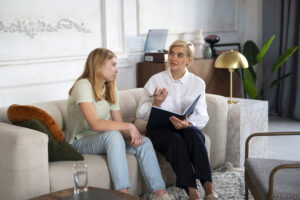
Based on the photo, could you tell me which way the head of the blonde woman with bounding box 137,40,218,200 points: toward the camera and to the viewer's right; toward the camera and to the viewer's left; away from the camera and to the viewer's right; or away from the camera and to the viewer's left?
toward the camera and to the viewer's left

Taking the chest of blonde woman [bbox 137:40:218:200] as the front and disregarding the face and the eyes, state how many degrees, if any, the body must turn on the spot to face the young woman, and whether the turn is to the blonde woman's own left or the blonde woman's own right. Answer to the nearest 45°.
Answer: approximately 45° to the blonde woman's own right

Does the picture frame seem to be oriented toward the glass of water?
yes

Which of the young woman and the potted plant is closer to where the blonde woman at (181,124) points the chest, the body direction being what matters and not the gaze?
the young woman

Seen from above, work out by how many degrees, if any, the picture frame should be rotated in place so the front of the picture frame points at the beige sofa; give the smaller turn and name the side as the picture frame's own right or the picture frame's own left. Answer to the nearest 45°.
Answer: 0° — it already faces it

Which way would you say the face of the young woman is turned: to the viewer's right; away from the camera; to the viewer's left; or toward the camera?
to the viewer's right

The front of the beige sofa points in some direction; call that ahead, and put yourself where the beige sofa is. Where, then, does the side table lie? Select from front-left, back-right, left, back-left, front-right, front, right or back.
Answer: left

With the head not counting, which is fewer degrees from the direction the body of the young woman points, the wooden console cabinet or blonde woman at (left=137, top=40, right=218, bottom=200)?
the blonde woman

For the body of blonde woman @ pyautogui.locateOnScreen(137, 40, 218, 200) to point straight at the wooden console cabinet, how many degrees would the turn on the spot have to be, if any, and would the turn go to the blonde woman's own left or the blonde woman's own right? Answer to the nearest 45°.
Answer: approximately 180°

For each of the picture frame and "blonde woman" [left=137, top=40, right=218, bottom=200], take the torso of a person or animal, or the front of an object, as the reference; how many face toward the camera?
2

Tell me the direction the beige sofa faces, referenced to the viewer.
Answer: facing the viewer and to the right of the viewer
